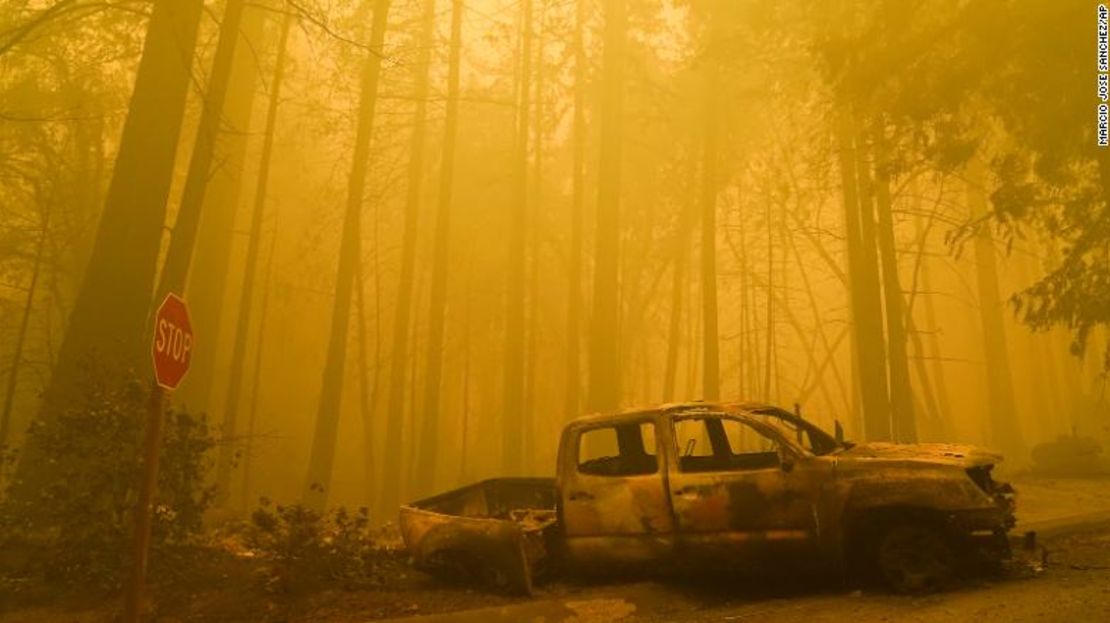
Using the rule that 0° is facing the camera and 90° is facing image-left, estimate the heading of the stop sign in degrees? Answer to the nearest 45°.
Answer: approximately 315°

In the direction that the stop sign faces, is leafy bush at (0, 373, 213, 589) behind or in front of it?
behind

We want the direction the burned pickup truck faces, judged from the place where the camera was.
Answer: facing to the right of the viewer

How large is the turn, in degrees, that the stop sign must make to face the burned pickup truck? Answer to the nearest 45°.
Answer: approximately 45° to its left

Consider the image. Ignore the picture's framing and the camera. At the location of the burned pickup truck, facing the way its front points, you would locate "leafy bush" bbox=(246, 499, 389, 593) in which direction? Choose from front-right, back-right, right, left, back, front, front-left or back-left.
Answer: back

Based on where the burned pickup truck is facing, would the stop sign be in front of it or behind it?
behind

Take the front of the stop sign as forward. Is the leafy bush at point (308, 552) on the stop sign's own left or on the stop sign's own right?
on the stop sign's own left
